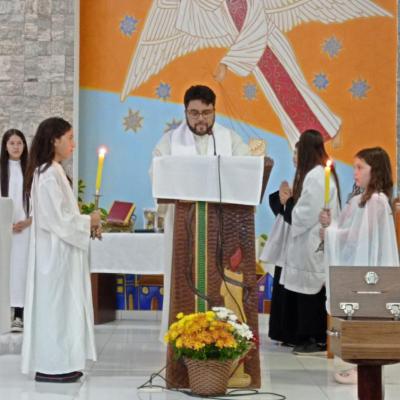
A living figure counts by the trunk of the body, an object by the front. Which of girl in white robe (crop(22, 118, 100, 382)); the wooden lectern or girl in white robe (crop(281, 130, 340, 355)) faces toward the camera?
the wooden lectern

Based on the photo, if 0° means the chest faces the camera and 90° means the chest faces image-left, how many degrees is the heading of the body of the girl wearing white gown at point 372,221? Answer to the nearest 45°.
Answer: approximately 90°

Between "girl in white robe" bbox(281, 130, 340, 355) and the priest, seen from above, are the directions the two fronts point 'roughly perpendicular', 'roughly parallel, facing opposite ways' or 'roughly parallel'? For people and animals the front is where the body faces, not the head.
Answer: roughly perpendicular

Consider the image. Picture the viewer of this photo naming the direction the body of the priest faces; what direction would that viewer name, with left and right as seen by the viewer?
facing the viewer

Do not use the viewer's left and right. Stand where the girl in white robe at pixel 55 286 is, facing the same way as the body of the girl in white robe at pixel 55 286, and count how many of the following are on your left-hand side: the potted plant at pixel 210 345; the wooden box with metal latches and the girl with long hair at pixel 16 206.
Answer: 1

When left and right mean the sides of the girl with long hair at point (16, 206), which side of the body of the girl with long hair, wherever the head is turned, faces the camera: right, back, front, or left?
front

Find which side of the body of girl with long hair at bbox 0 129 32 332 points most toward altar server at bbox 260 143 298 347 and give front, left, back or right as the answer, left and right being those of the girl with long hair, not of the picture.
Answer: left

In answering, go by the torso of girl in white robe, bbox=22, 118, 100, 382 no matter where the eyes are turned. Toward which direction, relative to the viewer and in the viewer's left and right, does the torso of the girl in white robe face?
facing to the right of the viewer

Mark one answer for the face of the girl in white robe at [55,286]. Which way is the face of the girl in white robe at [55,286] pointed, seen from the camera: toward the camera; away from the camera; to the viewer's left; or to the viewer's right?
to the viewer's right

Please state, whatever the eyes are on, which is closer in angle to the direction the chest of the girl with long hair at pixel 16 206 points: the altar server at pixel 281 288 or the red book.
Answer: the altar server

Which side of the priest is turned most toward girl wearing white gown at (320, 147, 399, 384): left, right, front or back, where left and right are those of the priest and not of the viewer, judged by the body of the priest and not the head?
left
